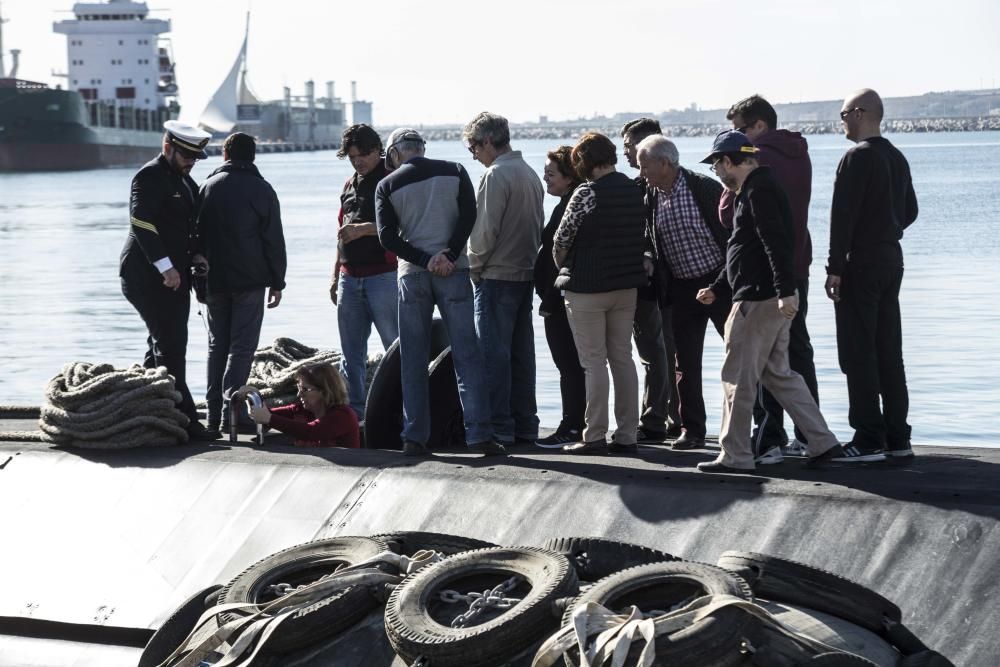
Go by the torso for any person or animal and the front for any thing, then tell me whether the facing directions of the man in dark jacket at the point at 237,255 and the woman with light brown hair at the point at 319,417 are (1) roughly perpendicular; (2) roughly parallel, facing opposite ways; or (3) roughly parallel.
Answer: roughly perpendicular

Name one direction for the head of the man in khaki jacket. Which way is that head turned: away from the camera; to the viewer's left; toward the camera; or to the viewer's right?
to the viewer's left

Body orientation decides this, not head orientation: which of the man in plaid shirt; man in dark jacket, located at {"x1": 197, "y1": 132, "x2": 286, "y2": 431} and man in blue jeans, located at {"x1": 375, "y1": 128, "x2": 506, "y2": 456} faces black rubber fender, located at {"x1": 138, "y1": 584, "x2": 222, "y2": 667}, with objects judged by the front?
the man in plaid shirt

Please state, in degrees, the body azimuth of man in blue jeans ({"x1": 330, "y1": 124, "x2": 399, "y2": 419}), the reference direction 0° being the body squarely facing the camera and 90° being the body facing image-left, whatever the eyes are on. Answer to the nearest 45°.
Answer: approximately 45°

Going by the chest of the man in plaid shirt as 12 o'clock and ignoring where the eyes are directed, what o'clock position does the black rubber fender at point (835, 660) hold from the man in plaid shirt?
The black rubber fender is roughly at 10 o'clock from the man in plaid shirt.

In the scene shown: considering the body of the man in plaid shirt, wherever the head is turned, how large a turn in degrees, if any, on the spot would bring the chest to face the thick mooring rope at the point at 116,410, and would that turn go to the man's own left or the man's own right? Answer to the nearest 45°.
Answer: approximately 45° to the man's own right

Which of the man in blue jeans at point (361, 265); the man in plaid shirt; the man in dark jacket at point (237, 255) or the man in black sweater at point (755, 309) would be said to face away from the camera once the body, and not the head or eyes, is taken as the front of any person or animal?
the man in dark jacket

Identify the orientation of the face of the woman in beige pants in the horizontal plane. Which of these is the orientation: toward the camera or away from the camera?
away from the camera

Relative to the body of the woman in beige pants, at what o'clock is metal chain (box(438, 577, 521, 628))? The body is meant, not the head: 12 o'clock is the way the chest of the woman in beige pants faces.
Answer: The metal chain is roughly at 8 o'clock from the woman in beige pants.

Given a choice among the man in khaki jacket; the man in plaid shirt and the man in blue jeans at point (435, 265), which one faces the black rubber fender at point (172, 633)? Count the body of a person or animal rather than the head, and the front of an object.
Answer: the man in plaid shirt

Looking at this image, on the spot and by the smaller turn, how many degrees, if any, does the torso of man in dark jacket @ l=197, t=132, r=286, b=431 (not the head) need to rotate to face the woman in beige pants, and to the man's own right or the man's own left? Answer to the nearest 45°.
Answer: approximately 135° to the man's own right

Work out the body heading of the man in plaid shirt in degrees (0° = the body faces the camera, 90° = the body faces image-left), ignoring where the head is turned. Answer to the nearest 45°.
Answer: approximately 45°

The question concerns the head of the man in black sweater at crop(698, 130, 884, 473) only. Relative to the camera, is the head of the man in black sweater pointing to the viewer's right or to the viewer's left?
to the viewer's left
